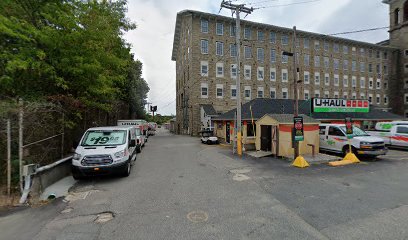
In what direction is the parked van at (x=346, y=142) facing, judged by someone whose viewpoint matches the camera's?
facing the viewer and to the right of the viewer

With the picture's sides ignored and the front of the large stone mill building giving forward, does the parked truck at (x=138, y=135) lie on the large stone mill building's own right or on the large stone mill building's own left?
on the large stone mill building's own right

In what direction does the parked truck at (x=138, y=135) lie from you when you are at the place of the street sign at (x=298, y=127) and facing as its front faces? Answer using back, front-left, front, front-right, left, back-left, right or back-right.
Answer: right

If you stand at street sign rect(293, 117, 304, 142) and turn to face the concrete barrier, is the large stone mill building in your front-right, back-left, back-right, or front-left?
back-right

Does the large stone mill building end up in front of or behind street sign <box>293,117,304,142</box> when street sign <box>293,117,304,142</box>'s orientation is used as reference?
behind

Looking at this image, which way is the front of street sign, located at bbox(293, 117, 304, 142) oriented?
toward the camera

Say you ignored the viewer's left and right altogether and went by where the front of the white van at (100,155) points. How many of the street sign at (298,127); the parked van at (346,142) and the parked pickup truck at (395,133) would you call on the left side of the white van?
3

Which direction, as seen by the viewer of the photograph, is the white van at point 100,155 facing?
facing the viewer

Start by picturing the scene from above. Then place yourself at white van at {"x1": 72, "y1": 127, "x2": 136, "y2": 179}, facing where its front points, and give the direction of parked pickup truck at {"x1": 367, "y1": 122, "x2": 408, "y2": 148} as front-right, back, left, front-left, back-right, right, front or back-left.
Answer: left
